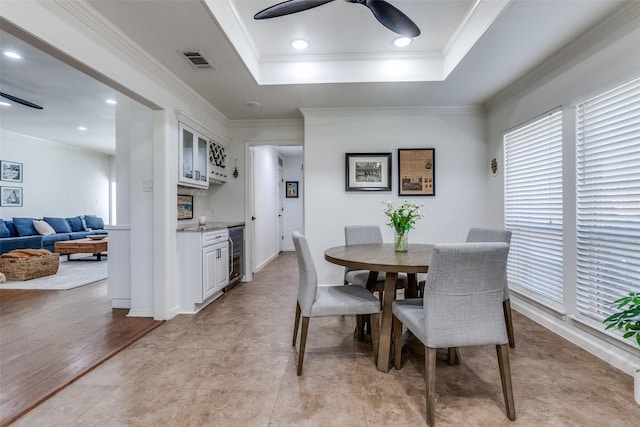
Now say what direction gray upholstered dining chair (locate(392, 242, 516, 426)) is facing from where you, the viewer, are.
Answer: facing away from the viewer and to the left of the viewer

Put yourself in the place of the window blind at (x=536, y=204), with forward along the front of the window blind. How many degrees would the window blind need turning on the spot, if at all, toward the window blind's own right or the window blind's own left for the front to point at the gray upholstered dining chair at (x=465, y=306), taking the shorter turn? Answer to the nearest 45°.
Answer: approximately 45° to the window blind's own left

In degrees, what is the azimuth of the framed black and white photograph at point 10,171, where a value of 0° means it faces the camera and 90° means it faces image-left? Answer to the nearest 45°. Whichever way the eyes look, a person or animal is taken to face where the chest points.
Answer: approximately 315°

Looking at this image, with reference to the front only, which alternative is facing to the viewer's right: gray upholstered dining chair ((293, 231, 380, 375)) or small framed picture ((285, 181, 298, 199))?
the gray upholstered dining chair

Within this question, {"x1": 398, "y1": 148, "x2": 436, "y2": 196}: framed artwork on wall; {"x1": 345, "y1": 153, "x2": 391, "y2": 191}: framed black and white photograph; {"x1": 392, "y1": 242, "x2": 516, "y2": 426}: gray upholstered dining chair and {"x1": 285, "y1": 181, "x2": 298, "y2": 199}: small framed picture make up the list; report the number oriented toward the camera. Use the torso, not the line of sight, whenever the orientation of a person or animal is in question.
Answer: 3

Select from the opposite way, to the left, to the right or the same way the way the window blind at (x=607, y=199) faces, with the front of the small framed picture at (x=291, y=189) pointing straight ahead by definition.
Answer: to the right

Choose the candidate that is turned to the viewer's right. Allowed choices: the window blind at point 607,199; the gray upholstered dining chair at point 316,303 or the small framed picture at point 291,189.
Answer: the gray upholstered dining chair

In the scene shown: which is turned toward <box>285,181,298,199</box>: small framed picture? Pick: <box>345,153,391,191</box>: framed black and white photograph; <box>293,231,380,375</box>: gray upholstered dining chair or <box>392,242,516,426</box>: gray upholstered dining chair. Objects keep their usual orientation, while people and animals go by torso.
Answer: <box>392,242,516,426</box>: gray upholstered dining chair

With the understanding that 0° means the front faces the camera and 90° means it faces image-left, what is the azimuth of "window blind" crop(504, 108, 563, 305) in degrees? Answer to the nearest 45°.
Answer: approximately 45°

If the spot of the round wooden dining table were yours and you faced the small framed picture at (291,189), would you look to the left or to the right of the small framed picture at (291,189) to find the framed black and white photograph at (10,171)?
left

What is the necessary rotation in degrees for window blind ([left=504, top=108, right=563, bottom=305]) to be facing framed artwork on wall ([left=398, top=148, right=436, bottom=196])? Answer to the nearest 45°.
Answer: approximately 45° to its right

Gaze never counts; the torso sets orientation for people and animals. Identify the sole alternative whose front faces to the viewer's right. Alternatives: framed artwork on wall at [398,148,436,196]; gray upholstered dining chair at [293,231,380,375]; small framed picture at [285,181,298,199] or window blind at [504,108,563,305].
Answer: the gray upholstered dining chair

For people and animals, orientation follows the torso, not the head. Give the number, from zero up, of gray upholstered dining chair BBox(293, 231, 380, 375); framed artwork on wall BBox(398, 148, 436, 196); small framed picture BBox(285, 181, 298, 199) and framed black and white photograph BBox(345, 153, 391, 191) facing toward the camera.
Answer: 3

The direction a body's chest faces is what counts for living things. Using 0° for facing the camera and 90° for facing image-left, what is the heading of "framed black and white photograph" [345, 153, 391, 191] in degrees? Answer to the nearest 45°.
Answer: approximately 0°

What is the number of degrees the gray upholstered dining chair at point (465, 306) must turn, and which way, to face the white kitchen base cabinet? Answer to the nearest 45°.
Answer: approximately 45° to its left

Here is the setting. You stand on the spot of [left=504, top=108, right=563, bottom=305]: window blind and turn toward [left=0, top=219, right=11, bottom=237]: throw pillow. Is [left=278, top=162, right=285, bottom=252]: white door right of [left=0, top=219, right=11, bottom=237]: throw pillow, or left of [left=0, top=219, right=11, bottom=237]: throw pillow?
right

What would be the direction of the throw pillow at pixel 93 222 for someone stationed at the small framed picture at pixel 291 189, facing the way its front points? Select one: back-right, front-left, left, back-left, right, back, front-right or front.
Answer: right
